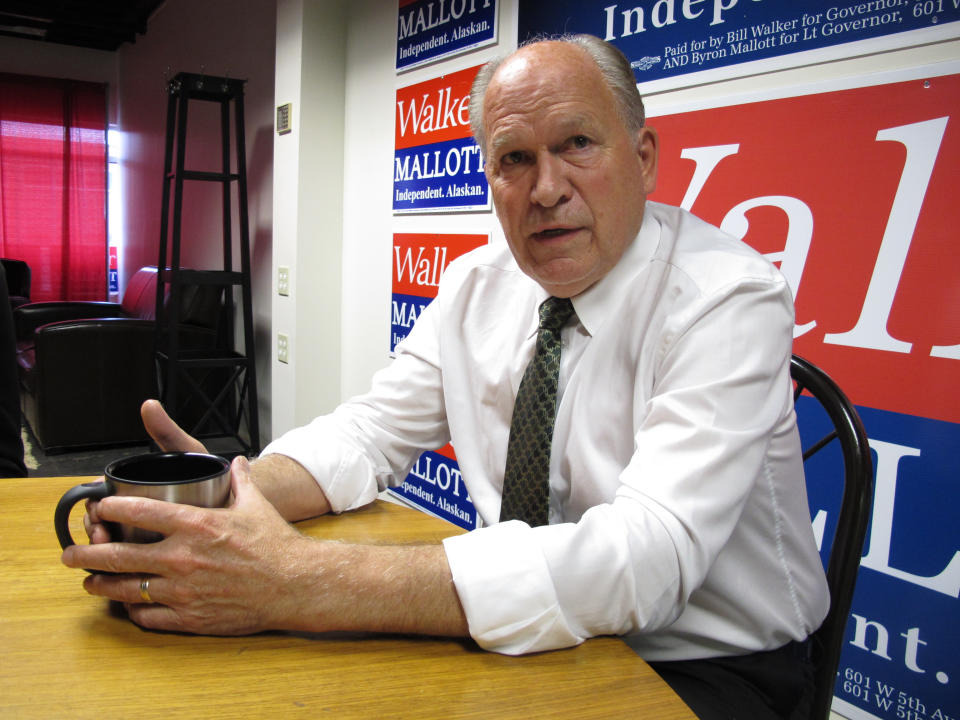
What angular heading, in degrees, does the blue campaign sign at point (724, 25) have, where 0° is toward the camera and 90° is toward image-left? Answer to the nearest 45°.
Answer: approximately 45°

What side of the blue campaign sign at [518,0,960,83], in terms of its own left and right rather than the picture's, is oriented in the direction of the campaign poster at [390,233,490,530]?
right

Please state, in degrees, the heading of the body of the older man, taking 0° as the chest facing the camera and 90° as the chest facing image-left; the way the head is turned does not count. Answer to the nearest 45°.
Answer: approximately 45°

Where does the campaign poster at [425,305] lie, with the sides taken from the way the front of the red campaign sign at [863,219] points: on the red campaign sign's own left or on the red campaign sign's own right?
on the red campaign sign's own right
